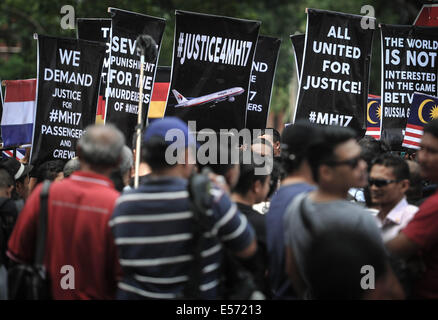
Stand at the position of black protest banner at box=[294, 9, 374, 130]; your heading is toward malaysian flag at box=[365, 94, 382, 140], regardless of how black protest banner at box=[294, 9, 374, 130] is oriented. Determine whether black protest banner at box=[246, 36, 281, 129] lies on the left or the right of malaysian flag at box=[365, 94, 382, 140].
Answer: left

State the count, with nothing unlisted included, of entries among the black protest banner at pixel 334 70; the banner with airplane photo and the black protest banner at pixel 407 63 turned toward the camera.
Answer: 3

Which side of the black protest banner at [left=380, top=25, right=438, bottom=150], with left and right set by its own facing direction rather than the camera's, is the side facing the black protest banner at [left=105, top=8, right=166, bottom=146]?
right

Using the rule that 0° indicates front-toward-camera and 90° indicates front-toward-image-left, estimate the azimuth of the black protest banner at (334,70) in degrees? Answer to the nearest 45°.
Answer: approximately 0°

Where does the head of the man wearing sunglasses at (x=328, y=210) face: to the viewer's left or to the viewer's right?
to the viewer's right

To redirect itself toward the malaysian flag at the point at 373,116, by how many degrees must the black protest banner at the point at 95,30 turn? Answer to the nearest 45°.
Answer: approximately 90° to its left

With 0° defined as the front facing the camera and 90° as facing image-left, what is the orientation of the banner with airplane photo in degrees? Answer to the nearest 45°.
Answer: approximately 0°

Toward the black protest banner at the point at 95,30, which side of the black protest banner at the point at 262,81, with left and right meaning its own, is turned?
right
